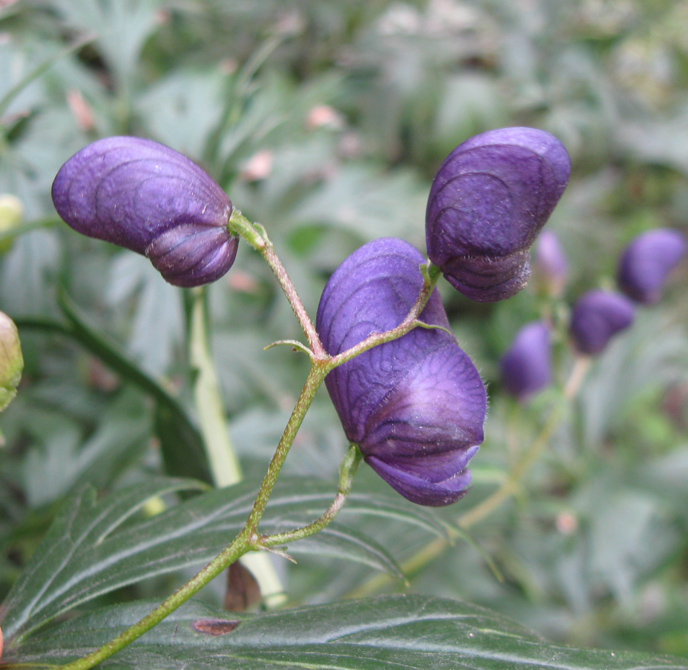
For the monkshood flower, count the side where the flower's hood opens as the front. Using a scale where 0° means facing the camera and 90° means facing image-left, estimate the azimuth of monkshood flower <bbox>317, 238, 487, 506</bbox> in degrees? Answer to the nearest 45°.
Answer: approximately 270°

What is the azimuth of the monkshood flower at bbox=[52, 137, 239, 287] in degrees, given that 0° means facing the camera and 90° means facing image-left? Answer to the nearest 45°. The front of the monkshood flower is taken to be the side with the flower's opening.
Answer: approximately 90°

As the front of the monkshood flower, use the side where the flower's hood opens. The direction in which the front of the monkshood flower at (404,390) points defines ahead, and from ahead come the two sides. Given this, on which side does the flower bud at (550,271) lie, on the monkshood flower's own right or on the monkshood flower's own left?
on the monkshood flower's own left

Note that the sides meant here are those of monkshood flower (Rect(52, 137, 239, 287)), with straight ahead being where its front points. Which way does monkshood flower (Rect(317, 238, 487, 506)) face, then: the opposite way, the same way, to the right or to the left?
the opposite way

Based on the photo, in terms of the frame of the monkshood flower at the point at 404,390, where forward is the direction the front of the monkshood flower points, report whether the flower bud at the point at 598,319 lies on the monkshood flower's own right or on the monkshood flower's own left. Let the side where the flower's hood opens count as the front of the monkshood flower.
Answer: on the monkshood flower's own left

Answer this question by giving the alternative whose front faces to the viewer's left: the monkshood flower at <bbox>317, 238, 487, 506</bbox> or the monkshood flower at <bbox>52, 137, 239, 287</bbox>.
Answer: the monkshood flower at <bbox>52, 137, 239, 287</bbox>

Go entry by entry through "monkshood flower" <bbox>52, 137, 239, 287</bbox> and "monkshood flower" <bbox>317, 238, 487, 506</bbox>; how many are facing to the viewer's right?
1
